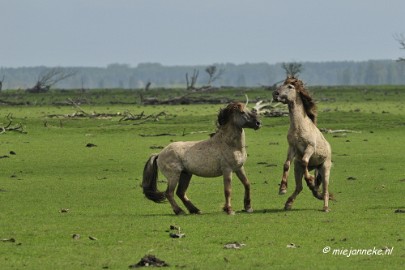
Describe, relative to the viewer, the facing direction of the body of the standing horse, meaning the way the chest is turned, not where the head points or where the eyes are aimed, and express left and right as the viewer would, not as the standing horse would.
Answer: facing to the right of the viewer

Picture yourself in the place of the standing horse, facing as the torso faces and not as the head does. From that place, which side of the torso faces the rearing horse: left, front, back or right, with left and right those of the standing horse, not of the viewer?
front
